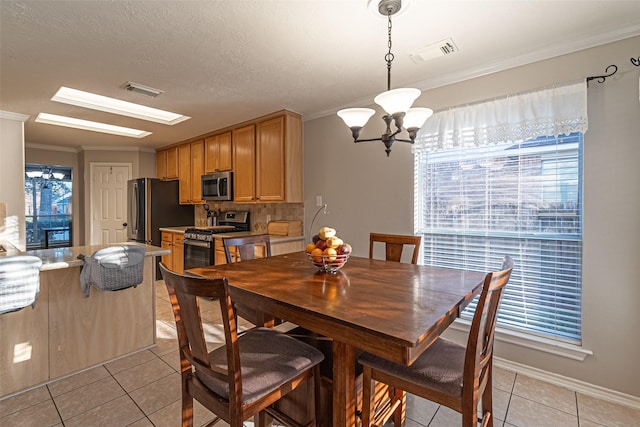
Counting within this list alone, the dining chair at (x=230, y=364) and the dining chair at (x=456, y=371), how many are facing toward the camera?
0

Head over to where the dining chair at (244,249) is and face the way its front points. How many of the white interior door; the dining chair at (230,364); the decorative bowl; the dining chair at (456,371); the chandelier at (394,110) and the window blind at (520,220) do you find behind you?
1

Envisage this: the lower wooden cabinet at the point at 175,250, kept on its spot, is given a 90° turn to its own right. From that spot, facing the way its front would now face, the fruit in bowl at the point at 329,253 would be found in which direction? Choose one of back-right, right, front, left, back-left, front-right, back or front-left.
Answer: back-left

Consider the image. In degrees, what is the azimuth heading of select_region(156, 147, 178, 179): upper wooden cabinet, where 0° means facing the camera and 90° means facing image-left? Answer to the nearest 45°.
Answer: approximately 45°

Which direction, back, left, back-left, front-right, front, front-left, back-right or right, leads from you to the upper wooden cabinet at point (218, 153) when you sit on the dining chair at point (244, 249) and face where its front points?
back-left

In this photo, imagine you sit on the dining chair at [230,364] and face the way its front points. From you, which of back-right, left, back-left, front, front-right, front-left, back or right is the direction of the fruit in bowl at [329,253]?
front

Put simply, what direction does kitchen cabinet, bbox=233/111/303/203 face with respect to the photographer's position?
facing the viewer and to the left of the viewer

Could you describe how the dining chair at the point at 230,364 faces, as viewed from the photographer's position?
facing away from the viewer and to the right of the viewer

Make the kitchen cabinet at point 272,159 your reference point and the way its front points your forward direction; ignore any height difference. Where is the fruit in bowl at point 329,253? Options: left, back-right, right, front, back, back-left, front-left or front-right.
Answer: front-left

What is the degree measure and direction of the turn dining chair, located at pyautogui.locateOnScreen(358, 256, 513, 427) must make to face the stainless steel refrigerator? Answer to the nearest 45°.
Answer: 0° — it already faces it

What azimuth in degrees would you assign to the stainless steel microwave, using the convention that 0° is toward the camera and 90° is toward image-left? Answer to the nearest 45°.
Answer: approximately 45°

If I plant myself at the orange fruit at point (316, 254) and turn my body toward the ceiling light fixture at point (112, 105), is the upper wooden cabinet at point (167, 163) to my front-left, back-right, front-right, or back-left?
front-right

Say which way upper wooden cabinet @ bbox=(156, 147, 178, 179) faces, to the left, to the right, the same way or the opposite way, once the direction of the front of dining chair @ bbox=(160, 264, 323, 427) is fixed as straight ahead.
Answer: the opposite way

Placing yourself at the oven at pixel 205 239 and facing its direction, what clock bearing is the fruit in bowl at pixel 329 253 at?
The fruit in bowl is roughly at 10 o'clock from the oven.

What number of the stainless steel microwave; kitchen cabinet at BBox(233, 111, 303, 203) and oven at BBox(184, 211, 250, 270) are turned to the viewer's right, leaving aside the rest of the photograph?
0

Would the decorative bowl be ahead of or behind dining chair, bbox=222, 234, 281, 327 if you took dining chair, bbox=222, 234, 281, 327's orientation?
ahead

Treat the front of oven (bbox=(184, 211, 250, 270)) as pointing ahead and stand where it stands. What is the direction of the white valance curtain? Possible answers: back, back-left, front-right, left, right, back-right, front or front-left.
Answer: left

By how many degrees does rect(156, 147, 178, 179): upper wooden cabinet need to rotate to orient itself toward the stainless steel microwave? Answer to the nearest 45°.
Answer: approximately 45° to its left

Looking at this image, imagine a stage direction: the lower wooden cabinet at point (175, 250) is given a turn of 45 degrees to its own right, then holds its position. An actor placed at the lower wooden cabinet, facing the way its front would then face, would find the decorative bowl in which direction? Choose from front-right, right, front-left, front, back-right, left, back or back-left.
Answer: left

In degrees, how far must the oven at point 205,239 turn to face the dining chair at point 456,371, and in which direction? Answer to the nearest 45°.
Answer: approximately 45° to its left

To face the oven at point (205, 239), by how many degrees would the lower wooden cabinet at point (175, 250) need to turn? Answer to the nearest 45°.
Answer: approximately 90° to its left
